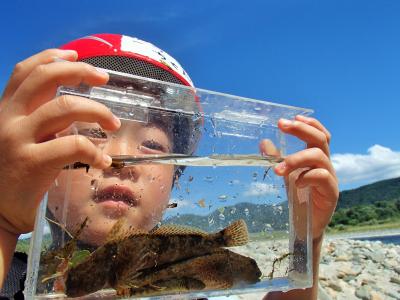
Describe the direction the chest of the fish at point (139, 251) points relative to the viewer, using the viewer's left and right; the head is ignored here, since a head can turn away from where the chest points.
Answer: facing to the left of the viewer

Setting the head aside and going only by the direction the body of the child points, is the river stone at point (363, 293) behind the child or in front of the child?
behind

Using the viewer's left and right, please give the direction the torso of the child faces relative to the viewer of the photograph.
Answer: facing the viewer

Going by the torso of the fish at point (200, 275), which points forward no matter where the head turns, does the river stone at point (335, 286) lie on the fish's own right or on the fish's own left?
on the fish's own left

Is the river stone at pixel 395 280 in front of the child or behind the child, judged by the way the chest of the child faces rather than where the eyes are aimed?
behind

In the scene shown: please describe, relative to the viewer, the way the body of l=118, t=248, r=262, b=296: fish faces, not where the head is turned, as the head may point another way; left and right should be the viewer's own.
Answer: facing to the right of the viewer

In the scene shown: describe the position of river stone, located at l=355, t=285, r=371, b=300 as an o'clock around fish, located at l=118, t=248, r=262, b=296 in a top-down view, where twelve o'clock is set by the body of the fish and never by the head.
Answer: The river stone is roughly at 10 o'clock from the fish.

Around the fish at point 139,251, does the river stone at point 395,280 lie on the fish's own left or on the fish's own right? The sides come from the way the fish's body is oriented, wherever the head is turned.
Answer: on the fish's own right
